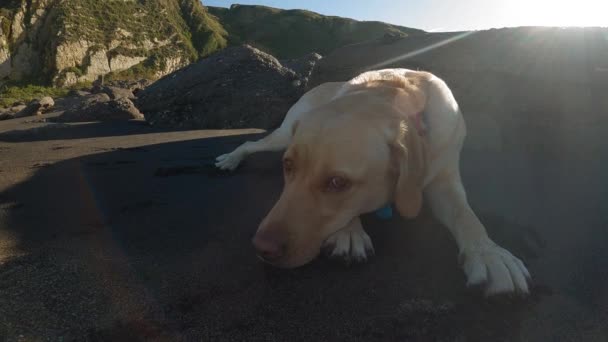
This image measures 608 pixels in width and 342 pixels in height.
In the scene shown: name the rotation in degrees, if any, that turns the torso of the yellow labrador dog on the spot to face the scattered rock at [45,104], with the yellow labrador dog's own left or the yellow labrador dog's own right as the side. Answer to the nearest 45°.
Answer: approximately 135° to the yellow labrador dog's own right

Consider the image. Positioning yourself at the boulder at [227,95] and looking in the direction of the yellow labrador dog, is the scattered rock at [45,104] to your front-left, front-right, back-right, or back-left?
back-right

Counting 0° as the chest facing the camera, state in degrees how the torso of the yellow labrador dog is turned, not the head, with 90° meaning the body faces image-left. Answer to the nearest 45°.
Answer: approximately 0°

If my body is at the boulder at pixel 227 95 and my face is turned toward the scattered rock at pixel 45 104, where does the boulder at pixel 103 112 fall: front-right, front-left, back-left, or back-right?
front-left

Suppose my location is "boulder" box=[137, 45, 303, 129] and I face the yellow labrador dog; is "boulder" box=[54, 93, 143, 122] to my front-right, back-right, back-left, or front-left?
back-right

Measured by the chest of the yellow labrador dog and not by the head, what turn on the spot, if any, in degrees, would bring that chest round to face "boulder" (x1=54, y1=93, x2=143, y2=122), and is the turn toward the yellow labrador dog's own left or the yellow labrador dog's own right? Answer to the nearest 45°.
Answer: approximately 135° to the yellow labrador dog's own right
